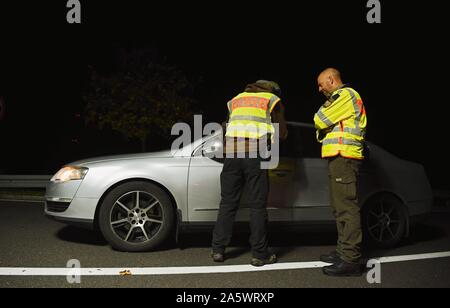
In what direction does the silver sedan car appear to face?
to the viewer's left

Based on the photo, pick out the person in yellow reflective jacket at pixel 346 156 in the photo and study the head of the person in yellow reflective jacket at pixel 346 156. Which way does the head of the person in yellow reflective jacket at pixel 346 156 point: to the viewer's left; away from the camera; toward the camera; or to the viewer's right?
to the viewer's left

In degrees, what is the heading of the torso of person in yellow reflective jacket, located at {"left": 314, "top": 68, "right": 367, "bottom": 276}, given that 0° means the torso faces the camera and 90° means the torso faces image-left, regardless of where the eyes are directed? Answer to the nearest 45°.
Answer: approximately 90°

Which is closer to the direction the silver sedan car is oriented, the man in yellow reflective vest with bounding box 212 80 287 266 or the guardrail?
the guardrail

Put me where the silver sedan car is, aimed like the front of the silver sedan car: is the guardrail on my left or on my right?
on my right

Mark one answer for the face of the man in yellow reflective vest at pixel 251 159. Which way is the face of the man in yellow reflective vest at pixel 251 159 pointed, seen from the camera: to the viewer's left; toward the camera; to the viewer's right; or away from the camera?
away from the camera
